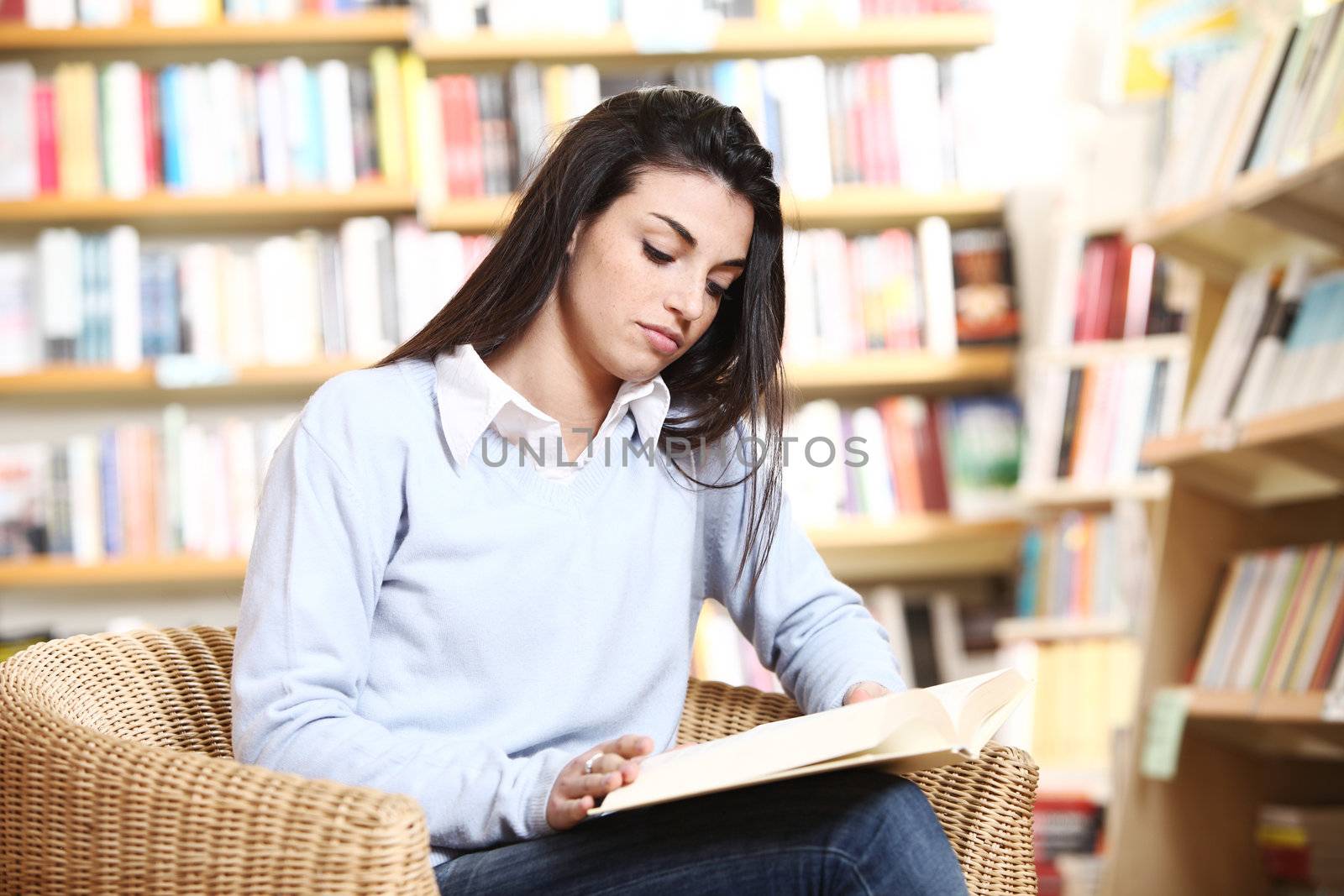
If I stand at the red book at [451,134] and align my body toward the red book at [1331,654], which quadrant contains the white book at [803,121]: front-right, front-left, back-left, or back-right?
front-left

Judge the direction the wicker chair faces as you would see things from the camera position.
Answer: facing the viewer and to the right of the viewer

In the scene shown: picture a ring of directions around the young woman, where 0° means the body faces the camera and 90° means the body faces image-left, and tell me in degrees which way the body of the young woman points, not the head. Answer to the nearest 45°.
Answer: approximately 315°

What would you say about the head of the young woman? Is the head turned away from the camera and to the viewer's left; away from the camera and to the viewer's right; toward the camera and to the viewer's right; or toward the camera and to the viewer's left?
toward the camera and to the viewer's right

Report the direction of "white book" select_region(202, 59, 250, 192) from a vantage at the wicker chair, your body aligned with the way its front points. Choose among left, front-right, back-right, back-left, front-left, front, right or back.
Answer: back-left

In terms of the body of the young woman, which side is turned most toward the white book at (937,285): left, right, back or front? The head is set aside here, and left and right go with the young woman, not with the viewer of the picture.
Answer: left

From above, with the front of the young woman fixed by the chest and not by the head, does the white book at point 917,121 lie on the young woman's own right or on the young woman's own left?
on the young woman's own left

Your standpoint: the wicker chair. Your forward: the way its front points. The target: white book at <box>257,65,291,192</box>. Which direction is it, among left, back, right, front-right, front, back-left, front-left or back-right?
back-left
